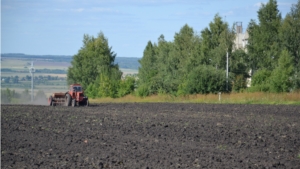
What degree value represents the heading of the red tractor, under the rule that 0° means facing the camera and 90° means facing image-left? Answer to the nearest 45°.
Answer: approximately 315°
